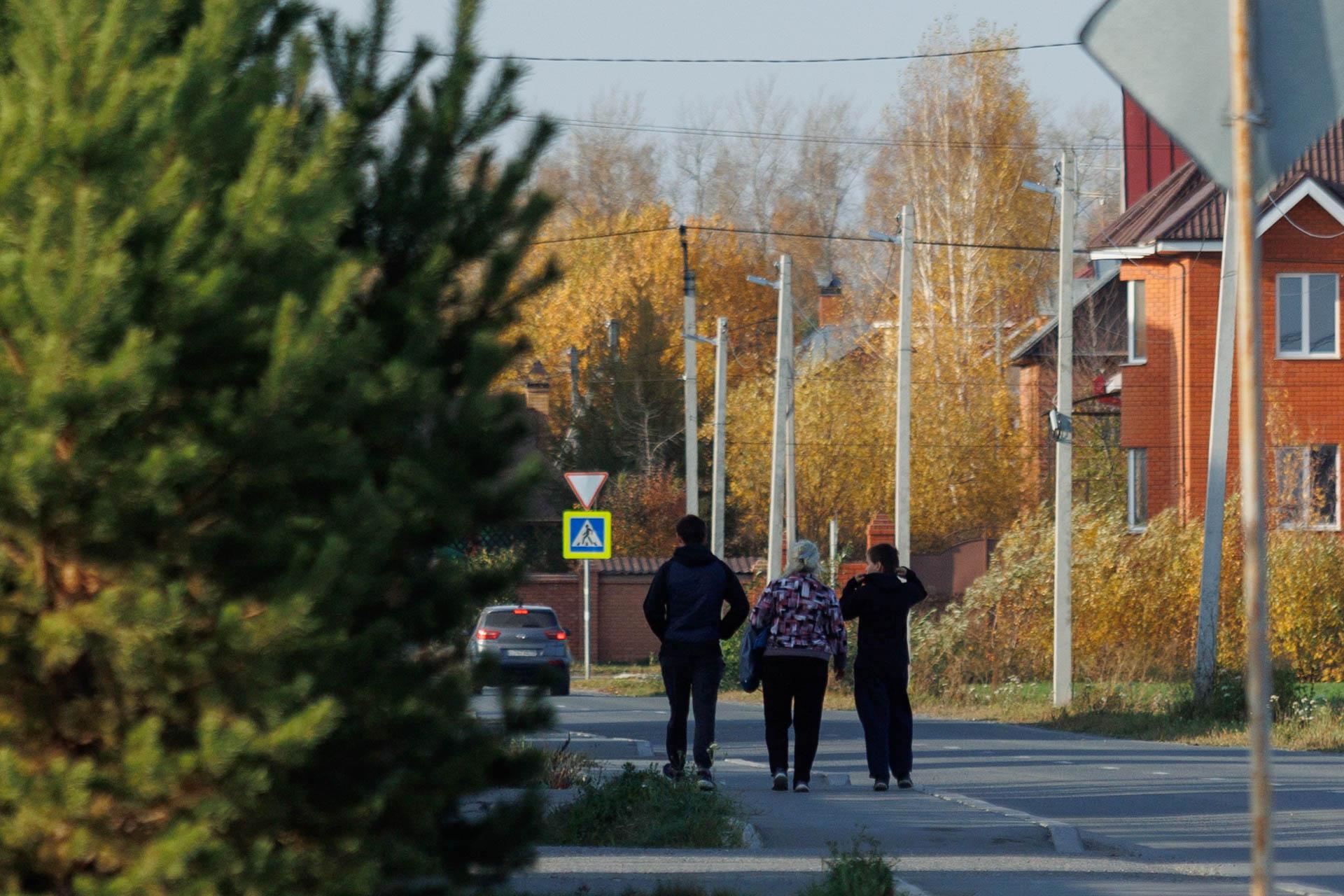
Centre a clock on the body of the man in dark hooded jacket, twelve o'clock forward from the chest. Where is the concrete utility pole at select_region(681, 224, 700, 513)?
The concrete utility pole is roughly at 12 o'clock from the man in dark hooded jacket.

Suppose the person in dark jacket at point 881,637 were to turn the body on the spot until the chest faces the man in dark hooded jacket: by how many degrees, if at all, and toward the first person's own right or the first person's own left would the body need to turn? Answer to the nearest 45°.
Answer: approximately 135° to the first person's own left

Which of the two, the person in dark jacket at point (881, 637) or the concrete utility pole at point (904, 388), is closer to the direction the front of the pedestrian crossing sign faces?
the person in dark jacket

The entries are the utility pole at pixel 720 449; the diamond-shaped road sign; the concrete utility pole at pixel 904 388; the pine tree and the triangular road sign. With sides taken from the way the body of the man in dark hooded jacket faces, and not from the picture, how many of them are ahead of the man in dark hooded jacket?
3

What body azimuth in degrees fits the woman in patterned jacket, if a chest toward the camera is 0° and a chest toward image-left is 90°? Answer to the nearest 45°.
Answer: approximately 180°

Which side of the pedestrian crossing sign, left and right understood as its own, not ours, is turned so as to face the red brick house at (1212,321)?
left

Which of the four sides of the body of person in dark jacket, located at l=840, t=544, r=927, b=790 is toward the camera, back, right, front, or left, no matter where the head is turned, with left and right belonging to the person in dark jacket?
back

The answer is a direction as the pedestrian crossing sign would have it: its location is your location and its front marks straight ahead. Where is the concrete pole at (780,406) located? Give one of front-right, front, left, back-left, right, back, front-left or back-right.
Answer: back-left

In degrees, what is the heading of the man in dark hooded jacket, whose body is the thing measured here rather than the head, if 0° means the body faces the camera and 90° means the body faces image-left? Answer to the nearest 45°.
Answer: approximately 180°

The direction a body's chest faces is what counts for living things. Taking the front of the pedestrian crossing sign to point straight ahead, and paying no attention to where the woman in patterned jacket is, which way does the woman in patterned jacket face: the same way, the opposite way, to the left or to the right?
the opposite way

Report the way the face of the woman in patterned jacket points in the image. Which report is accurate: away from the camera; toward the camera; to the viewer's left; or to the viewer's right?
away from the camera

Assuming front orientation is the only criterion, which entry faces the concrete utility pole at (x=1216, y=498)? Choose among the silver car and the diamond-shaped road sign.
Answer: the diamond-shaped road sign

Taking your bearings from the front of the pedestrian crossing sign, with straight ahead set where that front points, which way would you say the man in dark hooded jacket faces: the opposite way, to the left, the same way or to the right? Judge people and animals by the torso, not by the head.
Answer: the opposite way
